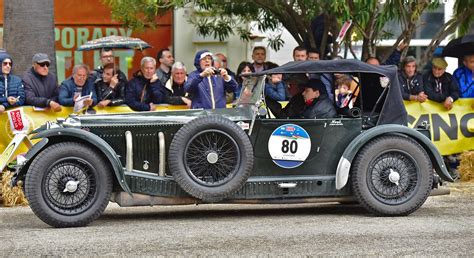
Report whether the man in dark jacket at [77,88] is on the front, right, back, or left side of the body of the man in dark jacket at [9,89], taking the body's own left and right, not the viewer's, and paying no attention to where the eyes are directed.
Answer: left

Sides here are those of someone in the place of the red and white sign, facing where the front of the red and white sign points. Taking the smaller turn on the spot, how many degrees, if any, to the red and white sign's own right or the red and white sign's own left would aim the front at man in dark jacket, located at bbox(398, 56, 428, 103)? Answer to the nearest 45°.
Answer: approximately 90° to the red and white sign's own left

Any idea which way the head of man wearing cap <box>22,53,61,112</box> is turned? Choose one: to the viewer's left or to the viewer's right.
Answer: to the viewer's right

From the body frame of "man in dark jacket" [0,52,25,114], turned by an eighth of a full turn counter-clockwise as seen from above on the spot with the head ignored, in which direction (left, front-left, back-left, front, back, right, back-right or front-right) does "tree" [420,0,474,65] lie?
front-left

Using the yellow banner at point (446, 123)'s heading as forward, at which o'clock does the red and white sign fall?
The red and white sign is roughly at 2 o'clock from the yellow banner.

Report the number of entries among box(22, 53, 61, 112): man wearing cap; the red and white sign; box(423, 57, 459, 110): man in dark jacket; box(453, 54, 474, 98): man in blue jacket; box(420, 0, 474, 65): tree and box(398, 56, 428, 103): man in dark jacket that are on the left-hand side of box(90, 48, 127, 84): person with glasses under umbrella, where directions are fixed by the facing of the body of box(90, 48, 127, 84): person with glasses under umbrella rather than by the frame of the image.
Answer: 4

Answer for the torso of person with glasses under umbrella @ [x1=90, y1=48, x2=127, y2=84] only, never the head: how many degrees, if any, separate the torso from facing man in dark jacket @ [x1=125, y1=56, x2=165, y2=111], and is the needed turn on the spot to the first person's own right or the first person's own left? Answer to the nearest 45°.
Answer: approximately 45° to the first person's own left

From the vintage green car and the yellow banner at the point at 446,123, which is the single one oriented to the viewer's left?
the vintage green car

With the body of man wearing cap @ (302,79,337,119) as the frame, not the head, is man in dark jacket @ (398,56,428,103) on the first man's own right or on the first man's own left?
on the first man's own right
